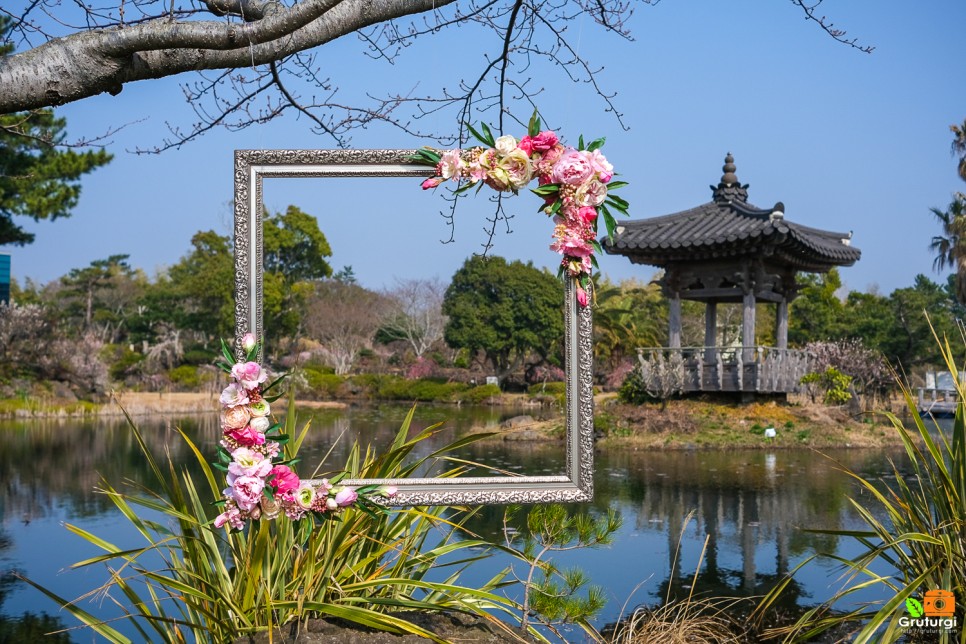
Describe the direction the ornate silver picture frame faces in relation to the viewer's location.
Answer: facing the viewer

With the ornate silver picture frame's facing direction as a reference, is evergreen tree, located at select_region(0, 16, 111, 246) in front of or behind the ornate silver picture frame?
behind

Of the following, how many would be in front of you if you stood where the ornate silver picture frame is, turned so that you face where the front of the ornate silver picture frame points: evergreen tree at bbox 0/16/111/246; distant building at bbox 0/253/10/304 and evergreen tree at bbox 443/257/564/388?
0

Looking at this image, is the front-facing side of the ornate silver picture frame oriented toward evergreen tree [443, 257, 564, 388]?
no
